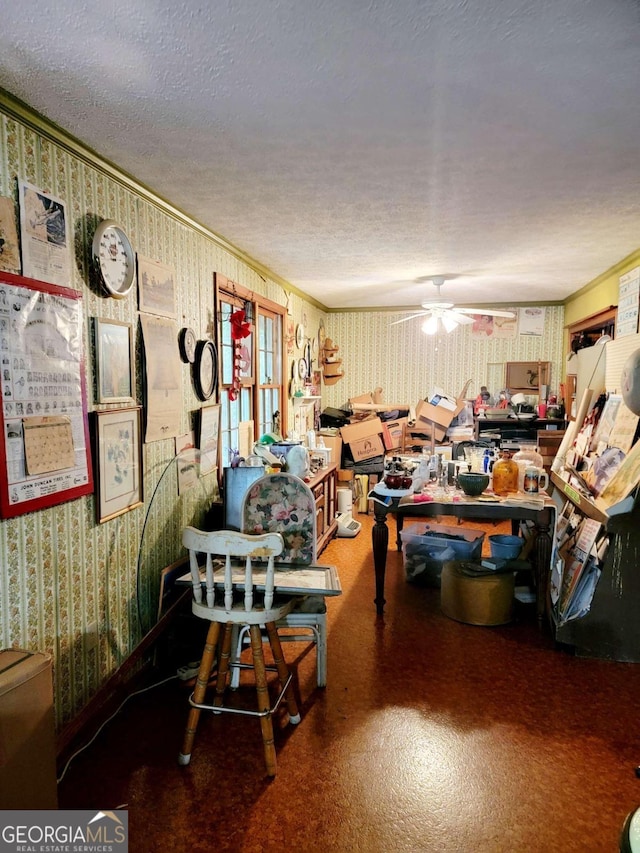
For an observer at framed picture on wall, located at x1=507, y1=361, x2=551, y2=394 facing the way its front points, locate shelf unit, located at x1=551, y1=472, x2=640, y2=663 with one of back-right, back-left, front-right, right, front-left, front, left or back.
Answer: front

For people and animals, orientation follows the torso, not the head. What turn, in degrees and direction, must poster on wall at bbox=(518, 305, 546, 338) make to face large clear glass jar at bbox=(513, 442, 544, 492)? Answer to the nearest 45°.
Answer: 0° — it already faces it

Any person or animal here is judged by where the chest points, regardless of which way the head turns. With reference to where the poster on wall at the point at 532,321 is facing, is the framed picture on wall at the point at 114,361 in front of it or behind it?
in front

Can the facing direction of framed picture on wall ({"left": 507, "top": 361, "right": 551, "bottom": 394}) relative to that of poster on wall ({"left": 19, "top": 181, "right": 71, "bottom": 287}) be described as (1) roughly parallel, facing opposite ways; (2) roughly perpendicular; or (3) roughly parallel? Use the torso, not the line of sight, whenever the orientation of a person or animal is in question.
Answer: roughly perpendicular

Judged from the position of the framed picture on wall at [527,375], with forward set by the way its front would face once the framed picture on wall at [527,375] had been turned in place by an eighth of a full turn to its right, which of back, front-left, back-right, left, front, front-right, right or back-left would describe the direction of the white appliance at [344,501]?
front

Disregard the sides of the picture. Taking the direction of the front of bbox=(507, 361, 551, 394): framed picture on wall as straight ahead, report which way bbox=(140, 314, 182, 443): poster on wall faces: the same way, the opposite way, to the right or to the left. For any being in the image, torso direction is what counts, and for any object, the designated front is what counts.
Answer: to the left

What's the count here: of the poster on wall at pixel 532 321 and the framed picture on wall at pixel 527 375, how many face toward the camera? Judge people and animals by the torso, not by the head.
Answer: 2

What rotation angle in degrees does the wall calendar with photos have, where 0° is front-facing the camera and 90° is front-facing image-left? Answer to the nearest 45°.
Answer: approximately 315°

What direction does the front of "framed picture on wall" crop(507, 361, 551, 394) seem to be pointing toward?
toward the camera

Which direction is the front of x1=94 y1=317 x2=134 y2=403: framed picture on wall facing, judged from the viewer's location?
facing the viewer and to the right of the viewer

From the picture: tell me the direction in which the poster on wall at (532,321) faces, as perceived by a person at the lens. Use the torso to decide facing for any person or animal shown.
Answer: facing the viewer

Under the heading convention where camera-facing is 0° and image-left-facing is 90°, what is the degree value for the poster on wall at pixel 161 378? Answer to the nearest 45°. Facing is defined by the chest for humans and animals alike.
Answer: approximately 315°

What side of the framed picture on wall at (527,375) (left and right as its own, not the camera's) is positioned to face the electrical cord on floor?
front
